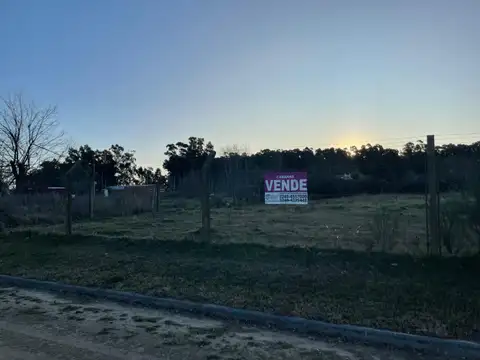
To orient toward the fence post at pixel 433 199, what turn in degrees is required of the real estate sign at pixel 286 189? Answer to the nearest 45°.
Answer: approximately 45° to its left

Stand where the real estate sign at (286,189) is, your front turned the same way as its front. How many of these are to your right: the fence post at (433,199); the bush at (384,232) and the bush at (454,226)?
0

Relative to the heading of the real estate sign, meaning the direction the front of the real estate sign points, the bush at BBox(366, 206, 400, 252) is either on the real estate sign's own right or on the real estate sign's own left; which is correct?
on the real estate sign's own left

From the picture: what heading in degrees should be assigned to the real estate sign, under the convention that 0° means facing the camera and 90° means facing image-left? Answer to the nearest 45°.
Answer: approximately 0°

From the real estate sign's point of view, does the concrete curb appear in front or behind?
in front
